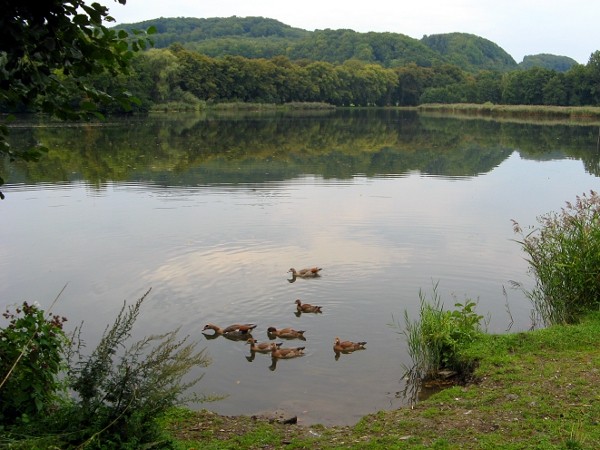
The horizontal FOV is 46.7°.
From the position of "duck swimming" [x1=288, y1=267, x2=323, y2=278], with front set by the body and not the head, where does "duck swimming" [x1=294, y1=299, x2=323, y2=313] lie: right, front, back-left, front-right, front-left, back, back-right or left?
left

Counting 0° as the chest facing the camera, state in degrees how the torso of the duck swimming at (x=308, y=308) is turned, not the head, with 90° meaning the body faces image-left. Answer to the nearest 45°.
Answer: approximately 90°

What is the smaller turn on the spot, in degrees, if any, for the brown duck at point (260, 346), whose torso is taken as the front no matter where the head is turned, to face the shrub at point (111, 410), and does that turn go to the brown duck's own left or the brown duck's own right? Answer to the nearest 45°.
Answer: approximately 90° to the brown duck's own left

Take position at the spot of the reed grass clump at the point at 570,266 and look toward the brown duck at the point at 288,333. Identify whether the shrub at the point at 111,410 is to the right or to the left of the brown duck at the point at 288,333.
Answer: left

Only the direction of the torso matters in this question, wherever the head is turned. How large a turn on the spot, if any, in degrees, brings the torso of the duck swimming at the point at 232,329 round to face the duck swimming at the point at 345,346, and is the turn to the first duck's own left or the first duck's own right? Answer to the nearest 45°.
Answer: approximately 135° to the first duck's own left

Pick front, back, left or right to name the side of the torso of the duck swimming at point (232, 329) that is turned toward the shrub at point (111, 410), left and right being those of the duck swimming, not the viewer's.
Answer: left

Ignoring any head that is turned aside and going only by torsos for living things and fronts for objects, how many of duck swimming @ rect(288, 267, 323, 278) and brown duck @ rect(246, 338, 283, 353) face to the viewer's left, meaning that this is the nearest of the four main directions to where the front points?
2

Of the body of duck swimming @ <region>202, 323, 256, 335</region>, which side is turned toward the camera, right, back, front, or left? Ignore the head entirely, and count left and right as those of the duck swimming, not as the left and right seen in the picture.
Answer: left

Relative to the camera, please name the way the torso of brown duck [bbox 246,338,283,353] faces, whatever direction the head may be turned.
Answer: to the viewer's left

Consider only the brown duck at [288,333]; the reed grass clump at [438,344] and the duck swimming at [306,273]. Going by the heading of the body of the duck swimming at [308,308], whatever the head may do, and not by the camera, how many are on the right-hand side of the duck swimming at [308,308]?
1

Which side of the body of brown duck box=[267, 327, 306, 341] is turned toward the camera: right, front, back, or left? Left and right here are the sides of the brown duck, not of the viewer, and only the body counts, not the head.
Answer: left

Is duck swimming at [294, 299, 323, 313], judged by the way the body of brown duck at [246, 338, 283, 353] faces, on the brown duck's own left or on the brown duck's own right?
on the brown duck's own right
